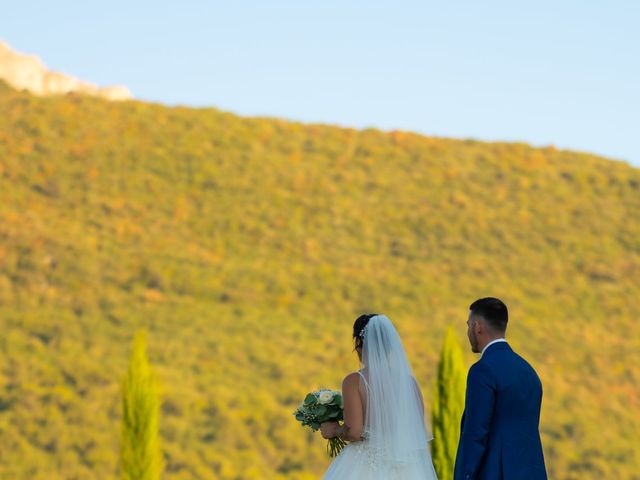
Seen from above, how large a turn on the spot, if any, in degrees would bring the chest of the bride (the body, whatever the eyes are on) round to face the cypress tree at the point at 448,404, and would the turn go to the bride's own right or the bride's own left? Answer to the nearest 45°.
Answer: approximately 45° to the bride's own right

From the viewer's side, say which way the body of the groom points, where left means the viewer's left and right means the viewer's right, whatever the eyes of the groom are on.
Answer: facing away from the viewer and to the left of the viewer

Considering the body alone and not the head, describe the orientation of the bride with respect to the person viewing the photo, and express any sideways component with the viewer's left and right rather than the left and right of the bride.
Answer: facing away from the viewer and to the left of the viewer

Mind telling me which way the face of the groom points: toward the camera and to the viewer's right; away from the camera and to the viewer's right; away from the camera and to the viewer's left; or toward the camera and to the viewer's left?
away from the camera and to the viewer's left
